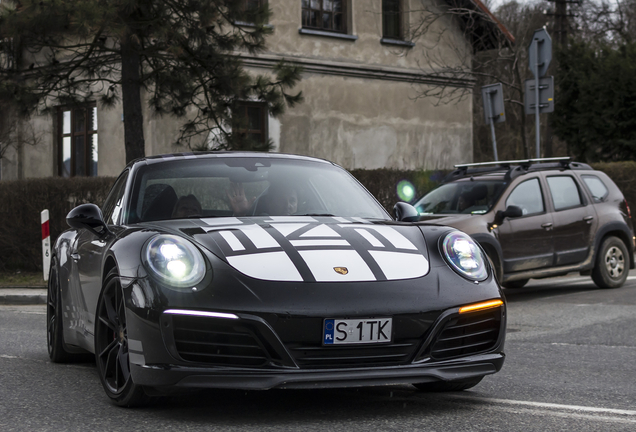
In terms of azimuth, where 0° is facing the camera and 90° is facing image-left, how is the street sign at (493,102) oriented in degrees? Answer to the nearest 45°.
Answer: approximately 180°

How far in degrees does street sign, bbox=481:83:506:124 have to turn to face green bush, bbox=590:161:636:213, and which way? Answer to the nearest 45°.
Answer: approximately 45° to its right

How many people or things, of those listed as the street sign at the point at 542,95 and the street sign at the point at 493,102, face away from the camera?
2

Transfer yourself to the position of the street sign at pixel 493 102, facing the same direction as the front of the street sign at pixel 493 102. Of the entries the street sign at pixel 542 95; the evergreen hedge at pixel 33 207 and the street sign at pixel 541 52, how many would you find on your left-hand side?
1

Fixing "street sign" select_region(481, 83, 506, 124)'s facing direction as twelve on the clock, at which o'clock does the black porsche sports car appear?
The black porsche sports car is roughly at 6 o'clock from the street sign.

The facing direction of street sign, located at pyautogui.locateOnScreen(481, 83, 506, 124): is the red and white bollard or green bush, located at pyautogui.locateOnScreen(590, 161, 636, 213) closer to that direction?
the green bush

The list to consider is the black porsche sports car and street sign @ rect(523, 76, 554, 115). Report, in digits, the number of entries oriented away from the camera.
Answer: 1

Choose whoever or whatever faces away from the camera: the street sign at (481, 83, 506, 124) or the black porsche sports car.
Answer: the street sign

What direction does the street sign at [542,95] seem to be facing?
away from the camera

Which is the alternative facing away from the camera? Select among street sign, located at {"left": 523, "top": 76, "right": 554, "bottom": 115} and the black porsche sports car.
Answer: the street sign
